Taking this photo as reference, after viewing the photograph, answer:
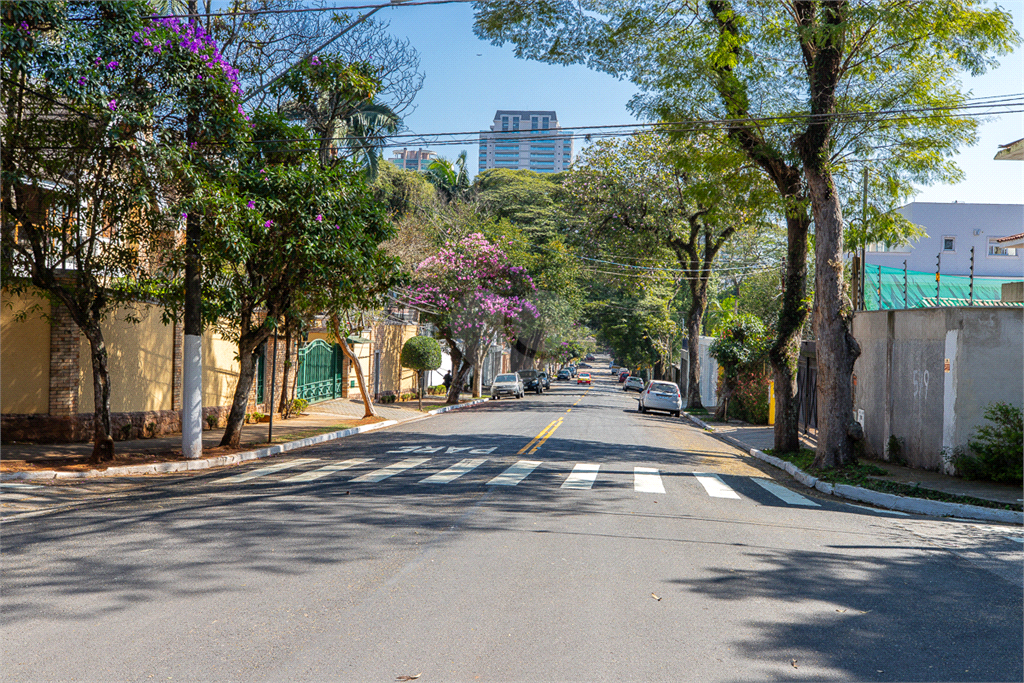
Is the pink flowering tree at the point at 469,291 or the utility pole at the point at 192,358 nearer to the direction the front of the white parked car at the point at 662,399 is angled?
the pink flowering tree

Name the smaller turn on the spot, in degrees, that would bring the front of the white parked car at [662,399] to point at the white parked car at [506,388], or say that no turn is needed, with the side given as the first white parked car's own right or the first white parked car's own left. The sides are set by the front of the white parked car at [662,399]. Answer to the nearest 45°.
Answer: approximately 45° to the first white parked car's own left

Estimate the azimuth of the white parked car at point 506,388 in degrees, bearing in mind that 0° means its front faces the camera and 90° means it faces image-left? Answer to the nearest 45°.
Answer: approximately 0°

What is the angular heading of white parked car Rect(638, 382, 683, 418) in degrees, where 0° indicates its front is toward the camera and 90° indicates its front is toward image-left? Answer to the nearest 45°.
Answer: approximately 180°

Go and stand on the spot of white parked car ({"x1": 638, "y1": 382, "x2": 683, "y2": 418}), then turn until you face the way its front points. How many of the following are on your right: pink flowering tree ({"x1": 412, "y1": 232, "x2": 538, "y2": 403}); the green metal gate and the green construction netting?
1

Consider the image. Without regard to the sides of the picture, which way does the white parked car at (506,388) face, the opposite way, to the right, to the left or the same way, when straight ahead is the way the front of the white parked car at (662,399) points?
the opposite way

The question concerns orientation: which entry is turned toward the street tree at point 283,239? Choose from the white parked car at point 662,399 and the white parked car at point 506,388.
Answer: the white parked car at point 506,388

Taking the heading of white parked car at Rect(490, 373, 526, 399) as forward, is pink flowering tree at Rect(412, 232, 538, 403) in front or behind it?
in front

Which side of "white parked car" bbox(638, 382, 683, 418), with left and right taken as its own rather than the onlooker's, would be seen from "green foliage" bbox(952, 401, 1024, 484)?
back

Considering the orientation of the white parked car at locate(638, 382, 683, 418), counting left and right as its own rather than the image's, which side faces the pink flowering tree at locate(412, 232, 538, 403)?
left

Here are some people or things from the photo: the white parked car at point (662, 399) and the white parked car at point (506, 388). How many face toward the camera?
1

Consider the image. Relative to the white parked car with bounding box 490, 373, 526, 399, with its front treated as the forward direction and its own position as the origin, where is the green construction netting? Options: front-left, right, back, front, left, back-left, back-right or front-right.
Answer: front-left
